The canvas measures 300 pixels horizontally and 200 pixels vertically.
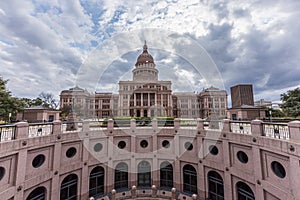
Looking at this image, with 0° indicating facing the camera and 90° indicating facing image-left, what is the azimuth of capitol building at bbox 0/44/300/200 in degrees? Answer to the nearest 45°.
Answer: approximately 0°
